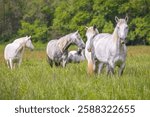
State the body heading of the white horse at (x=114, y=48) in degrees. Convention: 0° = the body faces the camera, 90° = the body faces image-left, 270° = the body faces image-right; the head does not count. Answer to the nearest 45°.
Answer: approximately 315°

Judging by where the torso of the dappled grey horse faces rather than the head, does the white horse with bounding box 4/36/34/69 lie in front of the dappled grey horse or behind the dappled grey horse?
behind

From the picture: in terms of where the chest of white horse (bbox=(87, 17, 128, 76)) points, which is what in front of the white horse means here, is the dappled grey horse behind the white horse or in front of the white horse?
behind

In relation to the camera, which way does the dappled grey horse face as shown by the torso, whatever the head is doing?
to the viewer's right

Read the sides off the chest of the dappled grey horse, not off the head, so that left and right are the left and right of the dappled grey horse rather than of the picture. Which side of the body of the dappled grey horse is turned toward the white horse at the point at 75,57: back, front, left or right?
left
